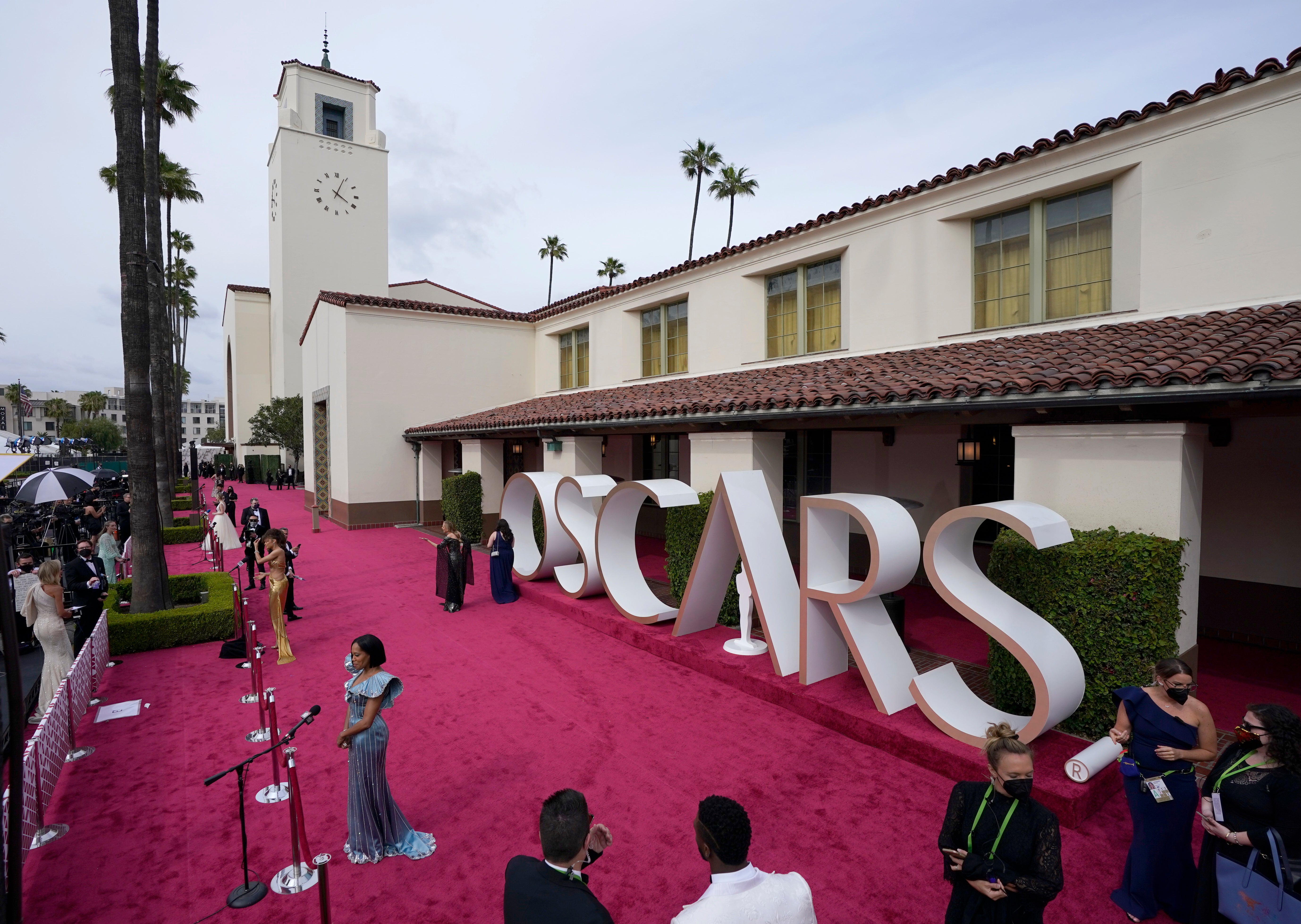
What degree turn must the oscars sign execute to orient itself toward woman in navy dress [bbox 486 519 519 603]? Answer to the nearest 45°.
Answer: approximately 90° to its right

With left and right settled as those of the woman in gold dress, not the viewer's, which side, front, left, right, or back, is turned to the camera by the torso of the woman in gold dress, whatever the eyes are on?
left

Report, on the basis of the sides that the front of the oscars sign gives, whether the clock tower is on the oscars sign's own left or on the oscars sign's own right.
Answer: on the oscars sign's own right

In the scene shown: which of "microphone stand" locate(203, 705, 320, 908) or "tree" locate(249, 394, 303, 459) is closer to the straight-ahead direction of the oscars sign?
the microphone stand

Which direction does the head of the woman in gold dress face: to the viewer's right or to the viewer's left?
to the viewer's left

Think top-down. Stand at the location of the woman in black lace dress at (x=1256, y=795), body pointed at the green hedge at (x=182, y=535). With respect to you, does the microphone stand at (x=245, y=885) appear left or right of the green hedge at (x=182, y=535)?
left

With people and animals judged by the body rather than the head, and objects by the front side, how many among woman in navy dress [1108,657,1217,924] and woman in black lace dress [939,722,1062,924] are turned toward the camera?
2

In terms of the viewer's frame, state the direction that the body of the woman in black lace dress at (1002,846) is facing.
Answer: toward the camera

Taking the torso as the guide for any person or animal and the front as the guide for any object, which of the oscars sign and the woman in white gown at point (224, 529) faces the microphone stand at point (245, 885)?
the oscars sign

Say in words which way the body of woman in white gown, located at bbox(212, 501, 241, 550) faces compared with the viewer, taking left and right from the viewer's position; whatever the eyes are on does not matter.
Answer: facing to the left of the viewer

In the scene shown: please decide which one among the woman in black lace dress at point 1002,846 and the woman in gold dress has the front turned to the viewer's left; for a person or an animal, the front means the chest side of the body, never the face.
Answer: the woman in gold dress

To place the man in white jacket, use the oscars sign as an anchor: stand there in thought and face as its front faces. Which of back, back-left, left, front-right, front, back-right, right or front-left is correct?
front-left

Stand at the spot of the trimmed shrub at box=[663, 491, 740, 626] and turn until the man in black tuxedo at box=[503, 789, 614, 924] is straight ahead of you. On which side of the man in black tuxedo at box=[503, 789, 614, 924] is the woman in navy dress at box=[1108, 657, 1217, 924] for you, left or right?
left

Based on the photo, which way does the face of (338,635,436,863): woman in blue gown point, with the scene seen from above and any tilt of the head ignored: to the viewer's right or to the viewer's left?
to the viewer's left
